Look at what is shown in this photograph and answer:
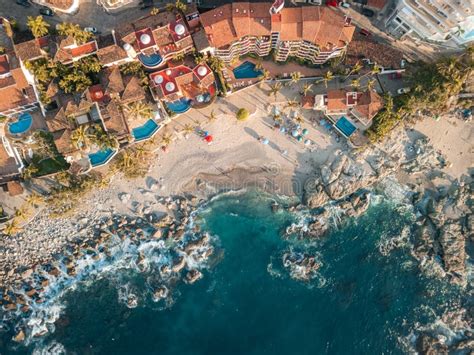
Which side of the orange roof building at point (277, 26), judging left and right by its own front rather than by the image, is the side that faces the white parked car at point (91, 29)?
right

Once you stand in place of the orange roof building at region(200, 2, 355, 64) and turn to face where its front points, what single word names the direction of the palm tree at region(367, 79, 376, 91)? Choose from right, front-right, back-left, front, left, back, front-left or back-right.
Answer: left

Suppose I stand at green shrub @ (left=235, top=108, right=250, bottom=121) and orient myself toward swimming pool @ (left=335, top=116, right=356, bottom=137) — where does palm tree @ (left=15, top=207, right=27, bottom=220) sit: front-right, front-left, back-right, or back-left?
back-right

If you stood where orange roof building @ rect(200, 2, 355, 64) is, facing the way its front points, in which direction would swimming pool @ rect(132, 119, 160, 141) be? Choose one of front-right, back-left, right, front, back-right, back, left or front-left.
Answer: right

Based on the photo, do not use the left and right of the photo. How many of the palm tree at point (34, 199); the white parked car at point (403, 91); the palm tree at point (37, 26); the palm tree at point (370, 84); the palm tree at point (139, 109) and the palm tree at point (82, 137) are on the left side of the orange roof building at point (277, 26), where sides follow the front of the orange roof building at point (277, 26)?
2

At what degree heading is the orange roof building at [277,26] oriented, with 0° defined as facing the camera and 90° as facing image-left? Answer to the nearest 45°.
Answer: approximately 0°

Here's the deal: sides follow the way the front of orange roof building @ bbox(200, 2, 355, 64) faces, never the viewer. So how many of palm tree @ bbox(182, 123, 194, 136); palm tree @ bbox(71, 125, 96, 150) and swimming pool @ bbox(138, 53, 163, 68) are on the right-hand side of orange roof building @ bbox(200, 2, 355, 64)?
3

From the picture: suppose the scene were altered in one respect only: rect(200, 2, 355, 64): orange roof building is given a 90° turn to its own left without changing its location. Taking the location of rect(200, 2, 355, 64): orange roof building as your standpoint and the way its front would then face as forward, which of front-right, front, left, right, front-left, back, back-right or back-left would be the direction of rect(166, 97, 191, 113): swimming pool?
back

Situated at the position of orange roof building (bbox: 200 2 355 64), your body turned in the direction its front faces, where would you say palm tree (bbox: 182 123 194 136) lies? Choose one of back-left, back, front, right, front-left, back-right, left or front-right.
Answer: right

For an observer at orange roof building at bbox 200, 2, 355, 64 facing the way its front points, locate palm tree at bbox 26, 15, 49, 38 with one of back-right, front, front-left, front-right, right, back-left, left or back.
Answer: right

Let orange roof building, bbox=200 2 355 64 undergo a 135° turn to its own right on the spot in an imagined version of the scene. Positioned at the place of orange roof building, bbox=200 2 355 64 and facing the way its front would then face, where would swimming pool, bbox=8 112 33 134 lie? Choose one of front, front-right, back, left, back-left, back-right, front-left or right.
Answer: front-left

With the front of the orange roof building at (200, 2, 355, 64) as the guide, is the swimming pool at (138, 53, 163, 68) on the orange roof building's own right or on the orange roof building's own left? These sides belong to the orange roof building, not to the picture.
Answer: on the orange roof building's own right

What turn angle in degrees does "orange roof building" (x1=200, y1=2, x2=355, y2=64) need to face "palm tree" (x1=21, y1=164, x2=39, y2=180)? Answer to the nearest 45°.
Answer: approximately 90° to its right
